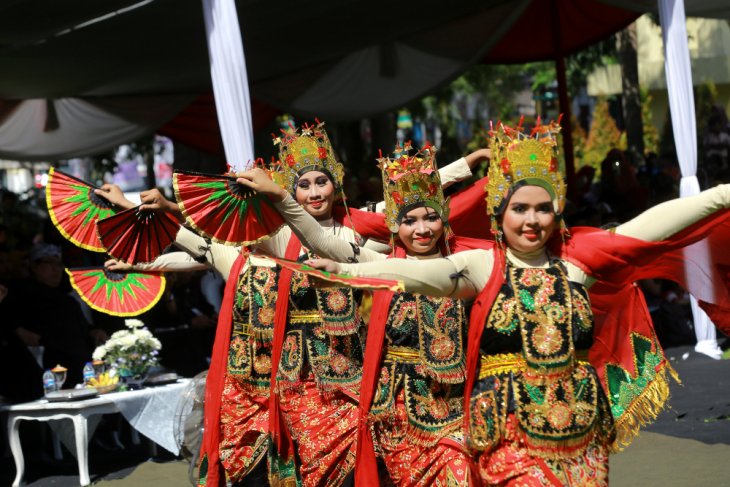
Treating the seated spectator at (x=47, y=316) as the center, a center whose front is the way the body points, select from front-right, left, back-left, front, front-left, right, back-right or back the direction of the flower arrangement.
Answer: front

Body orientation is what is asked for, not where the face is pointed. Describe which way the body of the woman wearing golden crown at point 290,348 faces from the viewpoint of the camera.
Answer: toward the camera

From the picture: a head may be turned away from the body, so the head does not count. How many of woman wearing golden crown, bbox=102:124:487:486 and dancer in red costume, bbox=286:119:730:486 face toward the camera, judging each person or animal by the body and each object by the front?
2

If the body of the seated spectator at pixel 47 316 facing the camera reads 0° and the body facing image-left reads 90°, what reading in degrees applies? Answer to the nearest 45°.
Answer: approximately 315°

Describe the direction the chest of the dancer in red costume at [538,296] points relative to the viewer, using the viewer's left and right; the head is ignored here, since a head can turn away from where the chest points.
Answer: facing the viewer

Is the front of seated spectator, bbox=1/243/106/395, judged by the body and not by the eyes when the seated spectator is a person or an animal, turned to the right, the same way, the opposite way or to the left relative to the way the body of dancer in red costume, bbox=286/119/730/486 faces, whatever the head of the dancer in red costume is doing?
the same way

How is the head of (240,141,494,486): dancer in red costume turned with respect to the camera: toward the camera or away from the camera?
toward the camera

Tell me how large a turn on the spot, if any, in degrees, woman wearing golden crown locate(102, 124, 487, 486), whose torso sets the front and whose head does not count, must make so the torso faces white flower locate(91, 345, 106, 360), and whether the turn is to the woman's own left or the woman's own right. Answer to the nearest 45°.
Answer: approximately 135° to the woman's own right
